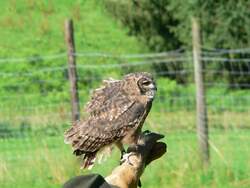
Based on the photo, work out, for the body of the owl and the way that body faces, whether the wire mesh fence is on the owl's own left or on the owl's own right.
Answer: on the owl's own left

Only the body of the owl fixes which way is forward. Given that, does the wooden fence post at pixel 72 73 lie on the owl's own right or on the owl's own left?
on the owl's own left
